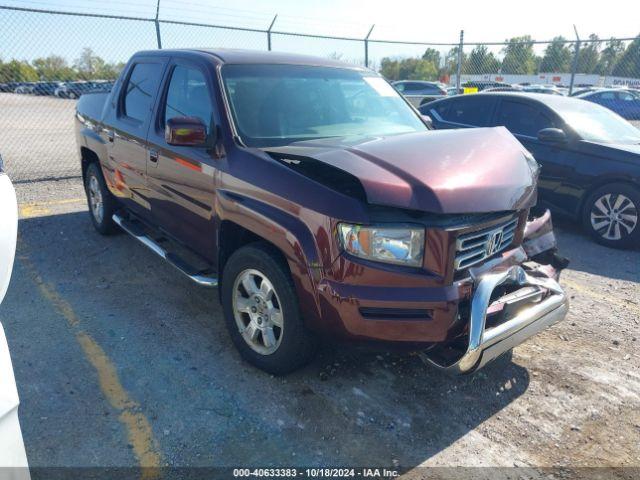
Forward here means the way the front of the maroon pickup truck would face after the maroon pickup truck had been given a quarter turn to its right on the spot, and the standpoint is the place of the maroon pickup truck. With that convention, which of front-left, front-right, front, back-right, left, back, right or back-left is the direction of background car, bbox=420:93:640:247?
back

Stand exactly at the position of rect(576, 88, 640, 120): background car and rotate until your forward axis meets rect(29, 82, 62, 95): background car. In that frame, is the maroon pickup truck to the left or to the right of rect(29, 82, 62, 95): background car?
left

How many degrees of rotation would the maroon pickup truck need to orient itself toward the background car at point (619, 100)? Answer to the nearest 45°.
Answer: approximately 90° to its left

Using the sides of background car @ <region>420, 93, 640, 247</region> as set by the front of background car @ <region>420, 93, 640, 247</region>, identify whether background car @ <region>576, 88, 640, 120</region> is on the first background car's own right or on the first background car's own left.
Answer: on the first background car's own left

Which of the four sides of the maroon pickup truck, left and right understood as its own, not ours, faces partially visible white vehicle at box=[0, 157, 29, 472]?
right

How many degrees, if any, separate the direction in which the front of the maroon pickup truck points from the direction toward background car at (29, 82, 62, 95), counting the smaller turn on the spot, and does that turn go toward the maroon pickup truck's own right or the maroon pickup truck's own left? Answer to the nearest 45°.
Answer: approximately 180°
